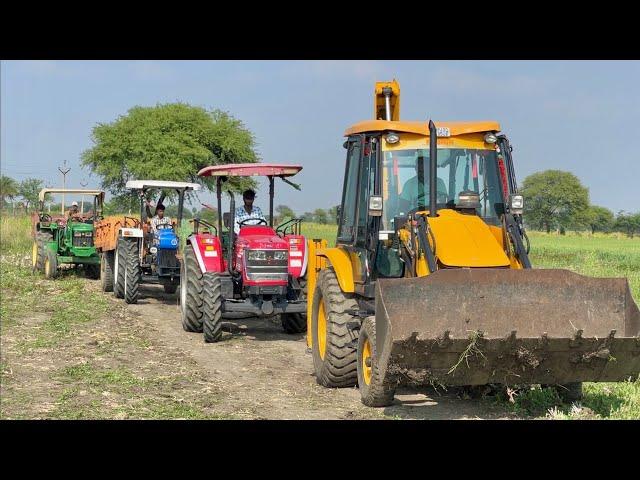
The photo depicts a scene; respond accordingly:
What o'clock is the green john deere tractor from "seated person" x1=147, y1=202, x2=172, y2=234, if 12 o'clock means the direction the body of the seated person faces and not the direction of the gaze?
The green john deere tractor is roughly at 5 o'clock from the seated person.

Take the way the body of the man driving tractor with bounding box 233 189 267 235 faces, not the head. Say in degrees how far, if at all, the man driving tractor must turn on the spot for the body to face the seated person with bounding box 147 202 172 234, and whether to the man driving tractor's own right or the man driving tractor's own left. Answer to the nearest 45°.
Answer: approximately 135° to the man driving tractor's own right

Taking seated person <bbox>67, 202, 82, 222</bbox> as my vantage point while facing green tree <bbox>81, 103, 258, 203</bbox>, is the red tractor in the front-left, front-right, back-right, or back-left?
back-right

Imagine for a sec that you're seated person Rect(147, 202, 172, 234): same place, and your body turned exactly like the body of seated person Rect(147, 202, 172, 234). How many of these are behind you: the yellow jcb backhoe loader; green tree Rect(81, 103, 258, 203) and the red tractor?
1

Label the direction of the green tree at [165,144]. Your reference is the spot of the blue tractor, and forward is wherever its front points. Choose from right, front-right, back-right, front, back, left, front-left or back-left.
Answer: back-left

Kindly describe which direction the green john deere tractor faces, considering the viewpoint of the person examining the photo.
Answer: facing the viewer and to the right of the viewer

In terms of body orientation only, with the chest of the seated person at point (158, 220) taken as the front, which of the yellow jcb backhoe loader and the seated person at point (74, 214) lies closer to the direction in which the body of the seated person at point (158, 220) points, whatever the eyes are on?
the yellow jcb backhoe loader

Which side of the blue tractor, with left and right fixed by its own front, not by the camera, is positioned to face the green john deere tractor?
back

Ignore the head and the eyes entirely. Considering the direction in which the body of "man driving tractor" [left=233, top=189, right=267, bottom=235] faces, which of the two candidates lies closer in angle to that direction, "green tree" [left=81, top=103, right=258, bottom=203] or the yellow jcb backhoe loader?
the yellow jcb backhoe loader

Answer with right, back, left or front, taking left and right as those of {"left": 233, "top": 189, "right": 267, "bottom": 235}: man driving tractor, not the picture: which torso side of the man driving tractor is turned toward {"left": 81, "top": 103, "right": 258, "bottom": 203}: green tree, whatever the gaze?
back

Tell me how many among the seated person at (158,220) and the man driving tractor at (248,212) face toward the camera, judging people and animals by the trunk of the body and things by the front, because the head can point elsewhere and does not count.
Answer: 2

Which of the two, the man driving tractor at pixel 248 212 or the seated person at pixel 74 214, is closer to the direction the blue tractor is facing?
the man driving tractor

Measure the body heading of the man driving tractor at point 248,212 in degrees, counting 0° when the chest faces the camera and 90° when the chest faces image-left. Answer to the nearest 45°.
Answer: approximately 0°

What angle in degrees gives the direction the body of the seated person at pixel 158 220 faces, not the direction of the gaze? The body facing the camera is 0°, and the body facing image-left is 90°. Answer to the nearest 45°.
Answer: approximately 0°
